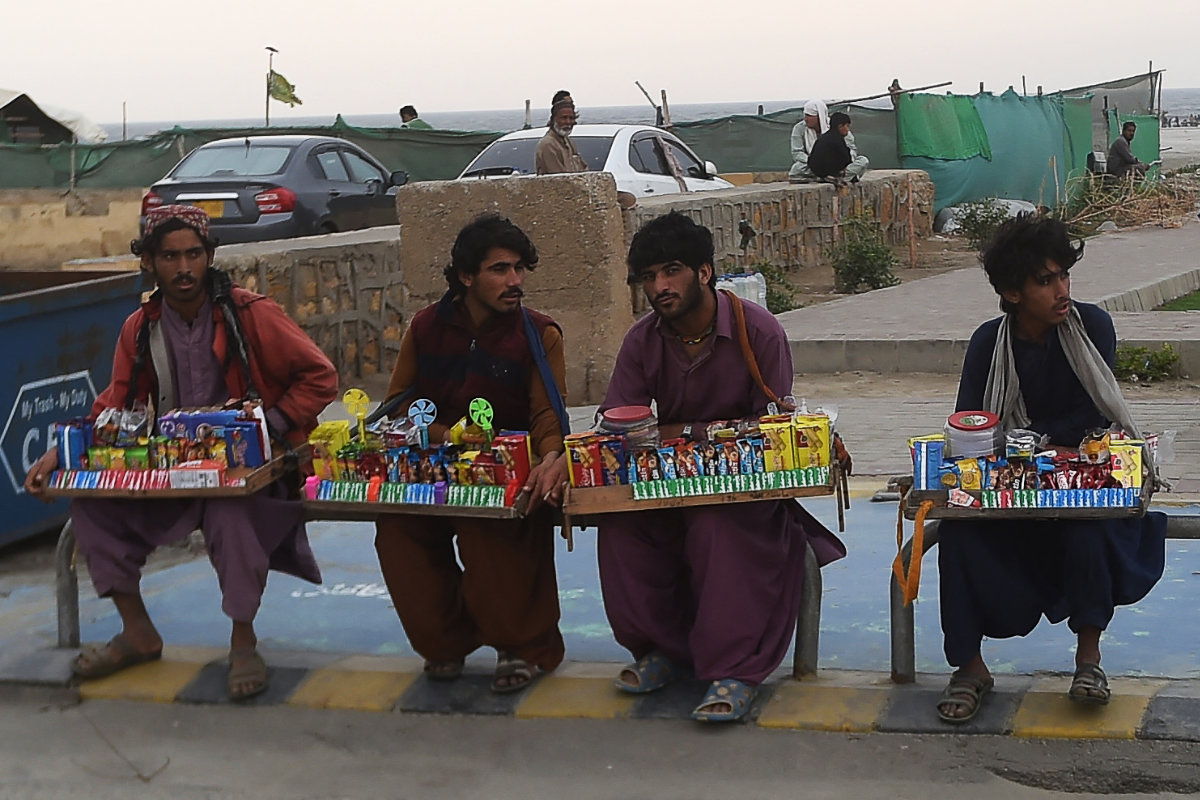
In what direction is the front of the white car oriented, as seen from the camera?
facing away from the viewer and to the right of the viewer

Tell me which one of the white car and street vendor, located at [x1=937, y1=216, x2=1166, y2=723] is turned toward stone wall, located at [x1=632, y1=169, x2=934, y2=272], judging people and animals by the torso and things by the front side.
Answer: the white car

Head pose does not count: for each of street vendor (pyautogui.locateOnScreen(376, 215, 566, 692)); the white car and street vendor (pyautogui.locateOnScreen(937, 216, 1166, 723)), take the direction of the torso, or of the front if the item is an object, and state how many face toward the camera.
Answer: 2

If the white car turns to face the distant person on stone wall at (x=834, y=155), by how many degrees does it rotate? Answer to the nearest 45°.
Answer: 0° — it already faces them

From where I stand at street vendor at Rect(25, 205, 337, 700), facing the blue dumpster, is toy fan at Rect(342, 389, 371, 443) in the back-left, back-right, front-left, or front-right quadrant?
back-right

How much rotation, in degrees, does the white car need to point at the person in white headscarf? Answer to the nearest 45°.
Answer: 0° — it already faces them

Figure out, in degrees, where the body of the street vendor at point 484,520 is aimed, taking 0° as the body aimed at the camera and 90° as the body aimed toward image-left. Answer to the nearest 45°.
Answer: approximately 0°
